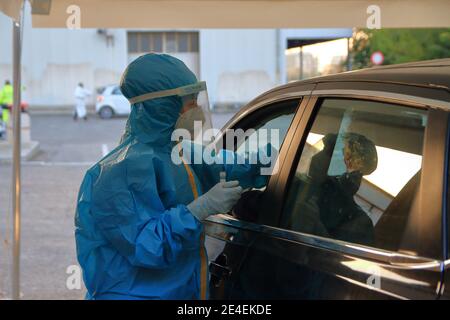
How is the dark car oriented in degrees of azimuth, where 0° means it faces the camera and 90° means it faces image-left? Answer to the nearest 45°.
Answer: approximately 135°

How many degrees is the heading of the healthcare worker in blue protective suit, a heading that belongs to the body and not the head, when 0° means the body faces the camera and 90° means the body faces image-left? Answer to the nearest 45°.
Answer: approximately 270°

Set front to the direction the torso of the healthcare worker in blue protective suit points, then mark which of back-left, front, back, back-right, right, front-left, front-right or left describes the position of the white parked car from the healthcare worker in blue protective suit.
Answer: left

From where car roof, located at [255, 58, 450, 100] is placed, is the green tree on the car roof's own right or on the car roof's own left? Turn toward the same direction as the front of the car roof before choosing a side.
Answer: on the car roof's own right

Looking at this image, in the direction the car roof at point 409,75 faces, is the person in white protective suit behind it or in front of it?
in front

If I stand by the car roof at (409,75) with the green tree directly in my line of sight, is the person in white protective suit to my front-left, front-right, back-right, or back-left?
front-left

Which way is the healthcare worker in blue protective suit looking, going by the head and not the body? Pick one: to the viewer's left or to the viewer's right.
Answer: to the viewer's right

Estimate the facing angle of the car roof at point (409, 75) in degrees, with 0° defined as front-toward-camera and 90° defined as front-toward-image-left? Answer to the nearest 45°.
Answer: approximately 135°

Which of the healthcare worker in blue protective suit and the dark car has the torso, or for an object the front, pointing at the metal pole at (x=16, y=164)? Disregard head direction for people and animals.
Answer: the dark car
